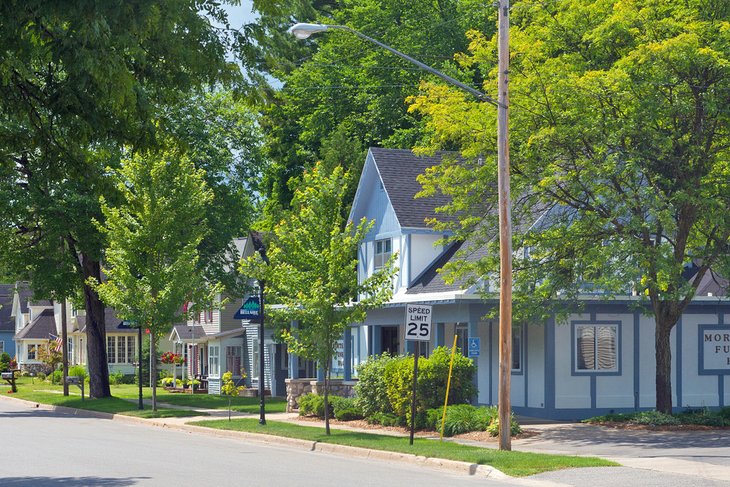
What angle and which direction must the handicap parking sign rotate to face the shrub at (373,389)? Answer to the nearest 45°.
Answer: approximately 45° to its right

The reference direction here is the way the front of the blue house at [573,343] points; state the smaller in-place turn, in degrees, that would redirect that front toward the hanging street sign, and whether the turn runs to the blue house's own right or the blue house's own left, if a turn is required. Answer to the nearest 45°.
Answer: approximately 45° to the blue house's own right

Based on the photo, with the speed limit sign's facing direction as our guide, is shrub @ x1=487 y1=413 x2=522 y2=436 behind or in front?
behind

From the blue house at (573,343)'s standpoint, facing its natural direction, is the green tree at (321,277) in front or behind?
in front
